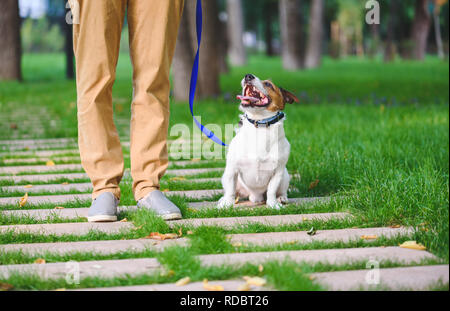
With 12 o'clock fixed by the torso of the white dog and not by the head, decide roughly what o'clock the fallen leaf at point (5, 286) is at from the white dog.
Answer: The fallen leaf is roughly at 1 o'clock from the white dog.

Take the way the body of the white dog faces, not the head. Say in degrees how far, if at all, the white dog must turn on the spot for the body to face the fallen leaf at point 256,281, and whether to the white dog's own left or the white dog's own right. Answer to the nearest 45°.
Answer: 0° — it already faces it

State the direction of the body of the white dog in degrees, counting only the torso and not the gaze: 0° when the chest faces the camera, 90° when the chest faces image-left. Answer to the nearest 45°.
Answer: approximately 0°

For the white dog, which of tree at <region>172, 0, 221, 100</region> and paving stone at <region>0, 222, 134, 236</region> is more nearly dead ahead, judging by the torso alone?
the paving stone

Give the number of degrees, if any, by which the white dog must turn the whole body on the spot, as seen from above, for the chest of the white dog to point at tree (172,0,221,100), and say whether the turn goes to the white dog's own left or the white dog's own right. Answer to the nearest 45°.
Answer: approximately 180°

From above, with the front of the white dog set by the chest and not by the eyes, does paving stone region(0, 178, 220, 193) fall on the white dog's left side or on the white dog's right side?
on the white dog's right side

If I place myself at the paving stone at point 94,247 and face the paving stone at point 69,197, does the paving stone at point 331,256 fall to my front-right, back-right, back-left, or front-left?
back-right

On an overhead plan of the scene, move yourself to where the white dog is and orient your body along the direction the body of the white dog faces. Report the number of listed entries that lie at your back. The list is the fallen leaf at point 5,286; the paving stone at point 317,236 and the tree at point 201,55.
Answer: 1

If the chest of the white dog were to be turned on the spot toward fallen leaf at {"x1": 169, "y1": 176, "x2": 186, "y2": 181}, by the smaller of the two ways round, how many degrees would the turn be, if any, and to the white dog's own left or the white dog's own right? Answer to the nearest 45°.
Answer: approximately 135° to the white dog's own right

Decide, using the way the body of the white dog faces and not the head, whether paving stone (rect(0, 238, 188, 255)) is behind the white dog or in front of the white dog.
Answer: in front
